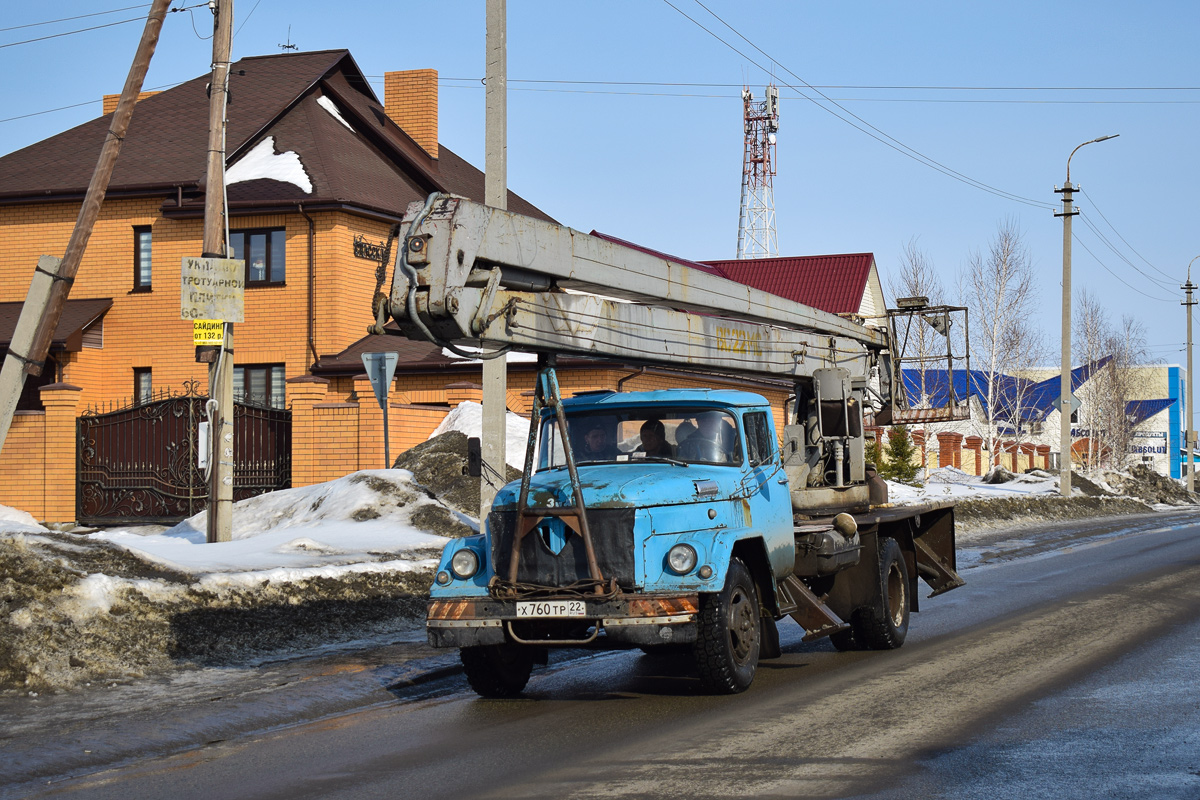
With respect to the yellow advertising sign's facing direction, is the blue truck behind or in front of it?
in front

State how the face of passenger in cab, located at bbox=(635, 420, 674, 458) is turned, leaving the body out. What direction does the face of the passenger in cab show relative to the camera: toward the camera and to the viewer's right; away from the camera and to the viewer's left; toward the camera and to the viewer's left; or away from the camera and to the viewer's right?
toward the camera and to the viewer's left

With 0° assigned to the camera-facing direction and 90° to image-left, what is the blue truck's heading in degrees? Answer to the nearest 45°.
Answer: approximately 45°

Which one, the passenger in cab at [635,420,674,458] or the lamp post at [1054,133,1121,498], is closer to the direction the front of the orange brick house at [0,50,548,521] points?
the passenger in cab

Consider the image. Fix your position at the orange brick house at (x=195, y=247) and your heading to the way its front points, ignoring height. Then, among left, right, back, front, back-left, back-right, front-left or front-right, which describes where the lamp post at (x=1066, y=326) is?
left

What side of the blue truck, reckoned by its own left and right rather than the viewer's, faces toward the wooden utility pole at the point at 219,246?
right

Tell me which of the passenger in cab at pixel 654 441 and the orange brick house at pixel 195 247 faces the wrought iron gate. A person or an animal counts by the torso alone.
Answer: the orange brick house

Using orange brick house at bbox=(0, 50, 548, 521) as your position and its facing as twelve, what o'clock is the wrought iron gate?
The wrought iron gate is roughly at 12 o'clock from the orange brick house.

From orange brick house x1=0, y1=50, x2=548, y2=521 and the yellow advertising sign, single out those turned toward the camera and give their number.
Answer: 2
